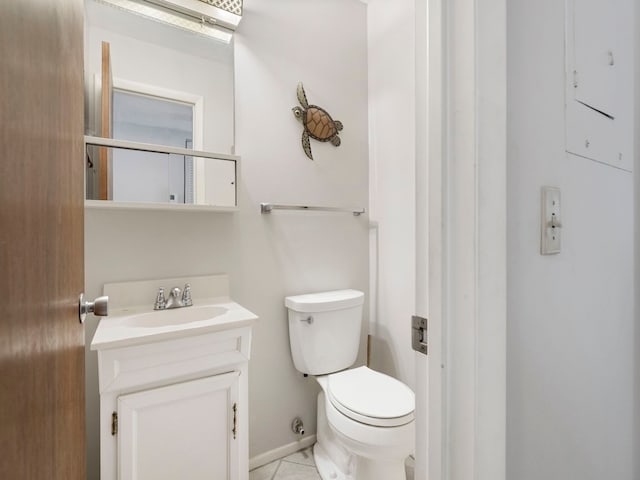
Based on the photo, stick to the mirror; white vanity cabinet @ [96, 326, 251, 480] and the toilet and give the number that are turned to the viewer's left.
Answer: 0

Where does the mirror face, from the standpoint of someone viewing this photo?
facing the viewer and to the right of the viewer

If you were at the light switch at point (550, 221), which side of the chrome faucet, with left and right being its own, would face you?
front

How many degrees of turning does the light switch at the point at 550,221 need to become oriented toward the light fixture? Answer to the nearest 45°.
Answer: approximately 135° to its right

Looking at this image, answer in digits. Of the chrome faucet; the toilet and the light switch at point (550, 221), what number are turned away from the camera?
0
